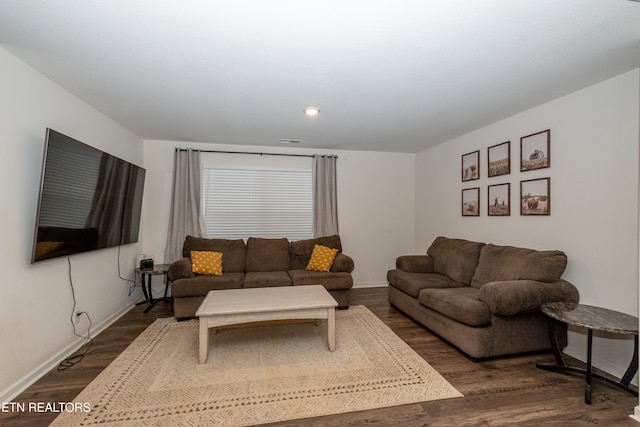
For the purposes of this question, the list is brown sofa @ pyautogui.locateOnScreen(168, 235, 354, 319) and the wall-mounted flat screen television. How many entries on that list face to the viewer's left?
0

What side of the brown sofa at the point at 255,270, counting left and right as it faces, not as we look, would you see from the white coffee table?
front

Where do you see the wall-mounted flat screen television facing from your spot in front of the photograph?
facing the viewer and to the right of the viewer

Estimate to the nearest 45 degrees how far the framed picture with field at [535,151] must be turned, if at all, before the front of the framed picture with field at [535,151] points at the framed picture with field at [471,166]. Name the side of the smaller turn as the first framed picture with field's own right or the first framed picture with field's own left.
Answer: approximately 90° to the first framed picture with field's own right

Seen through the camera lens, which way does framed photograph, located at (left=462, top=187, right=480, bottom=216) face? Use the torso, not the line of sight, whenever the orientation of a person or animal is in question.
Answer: facing the viewer and to the left of the viewer

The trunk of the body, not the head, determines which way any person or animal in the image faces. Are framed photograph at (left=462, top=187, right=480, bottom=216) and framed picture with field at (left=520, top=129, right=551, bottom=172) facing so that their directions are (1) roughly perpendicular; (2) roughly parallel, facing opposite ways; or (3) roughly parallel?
roughly parallel

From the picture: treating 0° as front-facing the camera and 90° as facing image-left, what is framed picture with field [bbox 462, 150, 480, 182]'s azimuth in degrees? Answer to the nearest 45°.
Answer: approximately 45°

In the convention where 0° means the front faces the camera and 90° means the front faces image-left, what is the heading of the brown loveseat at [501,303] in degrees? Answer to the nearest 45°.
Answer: approximately 45°

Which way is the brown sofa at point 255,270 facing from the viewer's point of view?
toward the camera

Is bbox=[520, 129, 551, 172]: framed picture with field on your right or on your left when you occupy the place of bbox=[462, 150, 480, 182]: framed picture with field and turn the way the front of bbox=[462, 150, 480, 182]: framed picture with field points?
on your left

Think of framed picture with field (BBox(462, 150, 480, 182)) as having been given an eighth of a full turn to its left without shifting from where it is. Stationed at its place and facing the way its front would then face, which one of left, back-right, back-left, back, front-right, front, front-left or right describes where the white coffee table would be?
front-right

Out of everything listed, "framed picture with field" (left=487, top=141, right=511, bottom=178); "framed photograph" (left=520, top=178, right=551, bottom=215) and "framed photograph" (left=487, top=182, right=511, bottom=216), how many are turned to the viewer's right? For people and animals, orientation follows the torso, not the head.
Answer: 0

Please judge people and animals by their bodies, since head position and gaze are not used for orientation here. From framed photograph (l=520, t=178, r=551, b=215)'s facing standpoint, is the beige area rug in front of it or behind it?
in front

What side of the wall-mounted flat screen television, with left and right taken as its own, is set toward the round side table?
front
